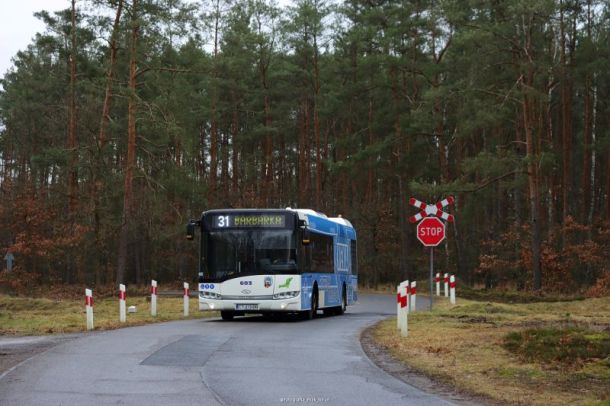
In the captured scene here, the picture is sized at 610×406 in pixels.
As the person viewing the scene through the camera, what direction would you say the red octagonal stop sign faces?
facing the viewer

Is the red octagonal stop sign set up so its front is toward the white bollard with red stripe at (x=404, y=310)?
yes

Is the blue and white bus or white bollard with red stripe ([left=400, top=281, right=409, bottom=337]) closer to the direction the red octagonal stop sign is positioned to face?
the white bollard with red stripe

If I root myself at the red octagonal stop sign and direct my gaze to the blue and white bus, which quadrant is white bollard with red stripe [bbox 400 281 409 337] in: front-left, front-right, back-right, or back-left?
front-left

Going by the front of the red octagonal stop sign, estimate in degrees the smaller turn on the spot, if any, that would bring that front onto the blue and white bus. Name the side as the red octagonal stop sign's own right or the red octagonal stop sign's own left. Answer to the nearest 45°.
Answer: approximately 90° to the red octagonal stop sign's own right

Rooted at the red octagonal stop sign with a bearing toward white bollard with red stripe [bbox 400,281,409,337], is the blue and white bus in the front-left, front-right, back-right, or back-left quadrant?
front-right
